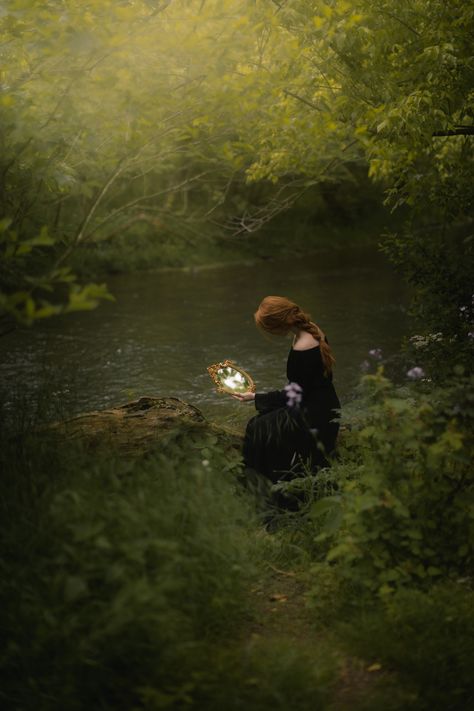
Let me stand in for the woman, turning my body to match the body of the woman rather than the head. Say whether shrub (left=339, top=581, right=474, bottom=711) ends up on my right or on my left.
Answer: on my left

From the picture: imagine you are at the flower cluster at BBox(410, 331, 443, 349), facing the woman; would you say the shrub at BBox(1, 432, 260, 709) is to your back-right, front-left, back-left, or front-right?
front-left

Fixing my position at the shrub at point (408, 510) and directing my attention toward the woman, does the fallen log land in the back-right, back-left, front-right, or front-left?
front-left

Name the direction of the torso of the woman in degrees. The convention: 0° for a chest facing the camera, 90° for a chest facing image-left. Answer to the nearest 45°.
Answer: approximately 90°

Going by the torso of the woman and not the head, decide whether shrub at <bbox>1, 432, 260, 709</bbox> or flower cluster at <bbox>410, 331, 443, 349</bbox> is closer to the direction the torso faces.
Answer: the shrub

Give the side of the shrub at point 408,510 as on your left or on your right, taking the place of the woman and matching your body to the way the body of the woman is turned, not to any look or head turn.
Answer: on your left

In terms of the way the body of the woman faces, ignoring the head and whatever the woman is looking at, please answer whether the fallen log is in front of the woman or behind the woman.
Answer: in front

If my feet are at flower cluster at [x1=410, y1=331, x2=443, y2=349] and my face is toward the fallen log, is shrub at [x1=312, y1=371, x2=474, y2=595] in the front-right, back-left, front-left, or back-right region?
front-left

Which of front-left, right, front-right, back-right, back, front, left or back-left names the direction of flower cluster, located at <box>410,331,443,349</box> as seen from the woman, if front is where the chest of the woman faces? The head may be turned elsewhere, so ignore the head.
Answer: back-right

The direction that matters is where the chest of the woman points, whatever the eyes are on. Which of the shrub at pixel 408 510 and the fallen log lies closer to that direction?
the fallen log
